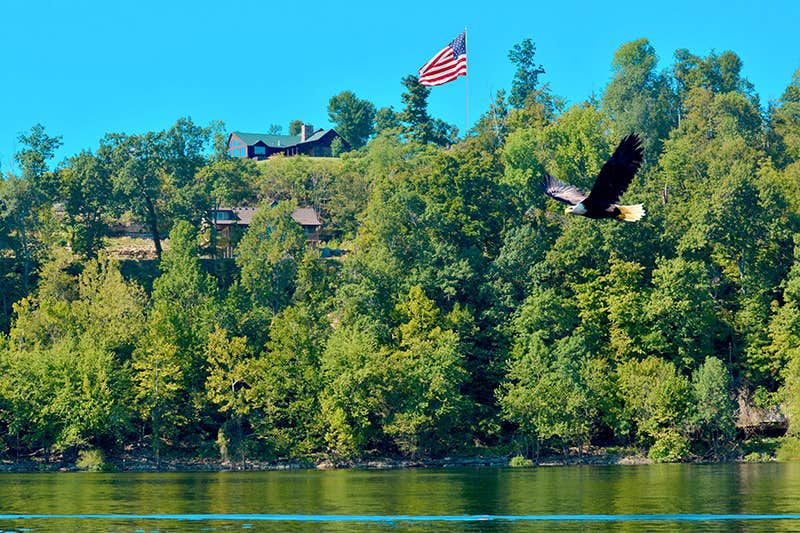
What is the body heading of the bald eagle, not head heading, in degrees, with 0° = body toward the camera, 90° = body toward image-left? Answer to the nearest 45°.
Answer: approximately 90°
